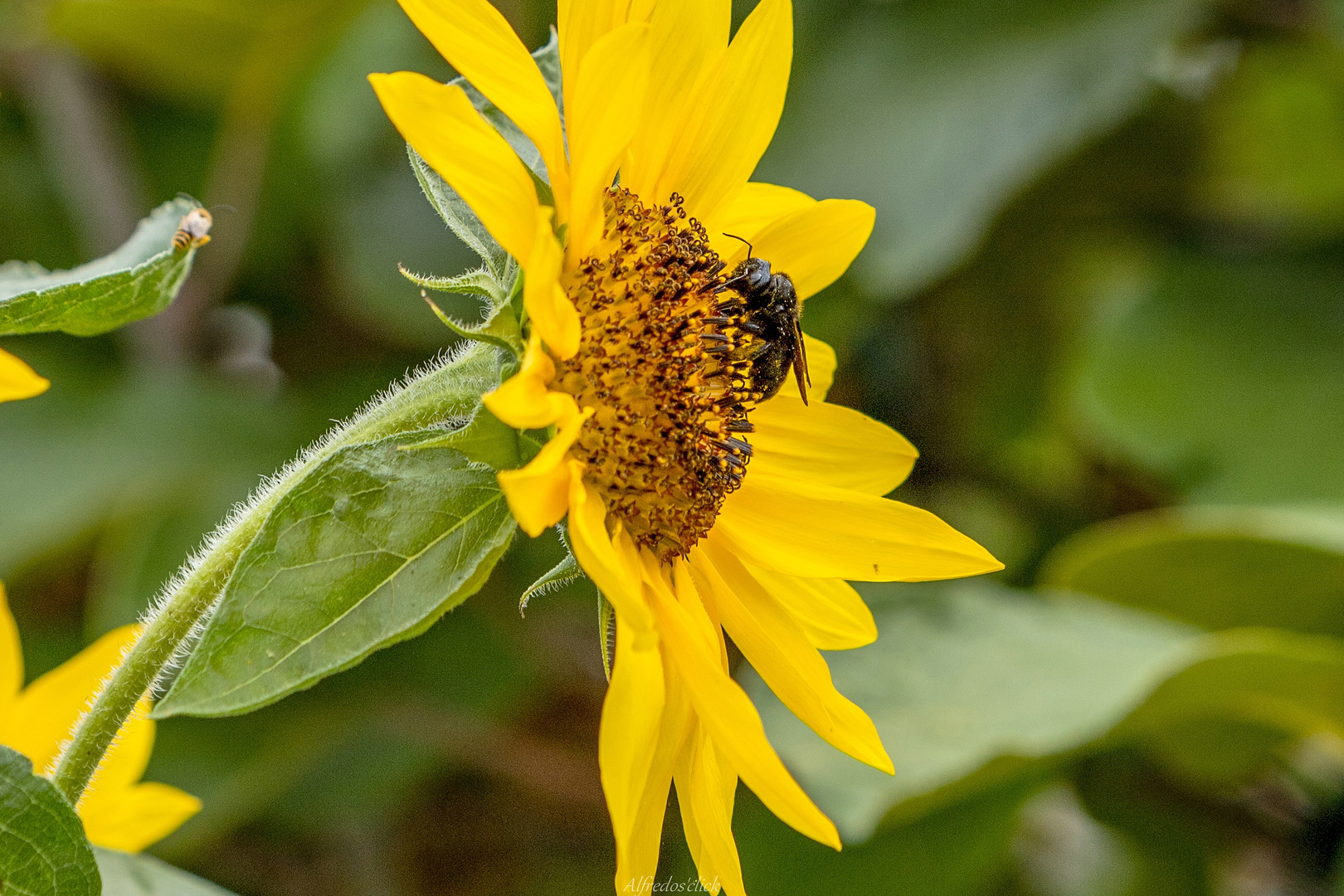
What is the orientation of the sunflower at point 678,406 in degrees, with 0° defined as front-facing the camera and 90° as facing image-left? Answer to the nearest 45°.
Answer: approximately 315°

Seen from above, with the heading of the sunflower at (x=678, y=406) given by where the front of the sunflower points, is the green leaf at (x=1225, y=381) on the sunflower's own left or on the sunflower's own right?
on the sunflower's own left

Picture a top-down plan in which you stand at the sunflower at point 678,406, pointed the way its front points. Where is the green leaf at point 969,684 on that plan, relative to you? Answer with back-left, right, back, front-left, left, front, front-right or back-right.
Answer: left

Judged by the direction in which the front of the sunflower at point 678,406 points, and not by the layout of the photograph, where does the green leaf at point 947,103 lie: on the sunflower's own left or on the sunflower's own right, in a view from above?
on the sunflower's own left

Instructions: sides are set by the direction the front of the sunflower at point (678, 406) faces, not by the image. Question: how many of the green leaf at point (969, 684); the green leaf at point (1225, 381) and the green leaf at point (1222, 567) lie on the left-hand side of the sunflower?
3

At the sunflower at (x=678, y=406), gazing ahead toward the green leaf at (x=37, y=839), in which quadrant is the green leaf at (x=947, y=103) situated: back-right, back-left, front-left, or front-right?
back-right
